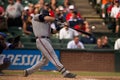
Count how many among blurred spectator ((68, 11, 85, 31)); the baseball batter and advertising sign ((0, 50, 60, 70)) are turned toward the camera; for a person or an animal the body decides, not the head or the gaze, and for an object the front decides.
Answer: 2

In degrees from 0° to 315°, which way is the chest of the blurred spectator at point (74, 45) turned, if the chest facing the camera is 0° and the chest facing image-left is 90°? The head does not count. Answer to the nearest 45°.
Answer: approximately 0°

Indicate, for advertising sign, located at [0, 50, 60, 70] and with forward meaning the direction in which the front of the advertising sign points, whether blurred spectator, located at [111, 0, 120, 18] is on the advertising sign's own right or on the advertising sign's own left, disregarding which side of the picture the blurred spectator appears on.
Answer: on the advertising sign's own left

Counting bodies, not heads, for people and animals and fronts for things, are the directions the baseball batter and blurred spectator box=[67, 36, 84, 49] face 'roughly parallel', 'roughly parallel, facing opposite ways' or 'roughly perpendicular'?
roughly perpendicular

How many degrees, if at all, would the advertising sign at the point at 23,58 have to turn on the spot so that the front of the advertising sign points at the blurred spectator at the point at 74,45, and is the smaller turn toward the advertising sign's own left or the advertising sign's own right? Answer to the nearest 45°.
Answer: approximately 90° to the advertising sign's own left

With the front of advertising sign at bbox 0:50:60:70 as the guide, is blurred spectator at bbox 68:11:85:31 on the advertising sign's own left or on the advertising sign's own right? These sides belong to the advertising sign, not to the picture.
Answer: on the advertising sign's own left

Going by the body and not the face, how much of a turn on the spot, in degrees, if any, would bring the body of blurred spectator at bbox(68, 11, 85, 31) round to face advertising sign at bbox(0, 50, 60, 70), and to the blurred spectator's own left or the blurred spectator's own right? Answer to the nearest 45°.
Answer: approximately 45° to the blurred spectator's own right

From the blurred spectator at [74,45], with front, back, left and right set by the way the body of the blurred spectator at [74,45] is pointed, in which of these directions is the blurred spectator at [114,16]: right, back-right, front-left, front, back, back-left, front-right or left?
back-left

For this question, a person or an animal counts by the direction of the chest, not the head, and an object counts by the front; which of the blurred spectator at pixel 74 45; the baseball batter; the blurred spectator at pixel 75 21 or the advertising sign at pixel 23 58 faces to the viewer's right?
the baseball batter
